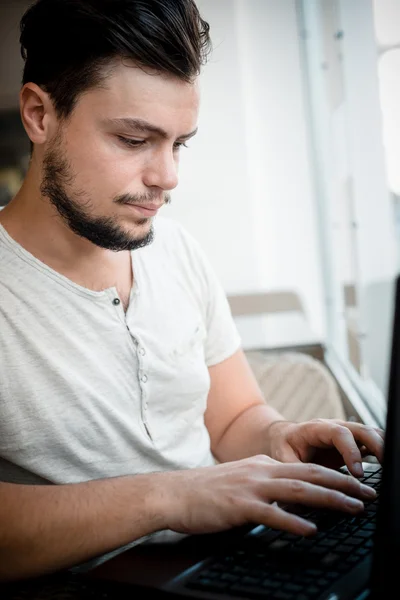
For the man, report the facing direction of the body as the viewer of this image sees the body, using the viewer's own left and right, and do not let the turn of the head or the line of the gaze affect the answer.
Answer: facing the viewer and to the right of the viewer

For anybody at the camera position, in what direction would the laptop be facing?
facing to the left of the viewer

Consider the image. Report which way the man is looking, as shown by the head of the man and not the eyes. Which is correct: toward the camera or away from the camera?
toward the camera

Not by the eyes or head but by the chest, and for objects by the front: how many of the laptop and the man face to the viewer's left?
1
